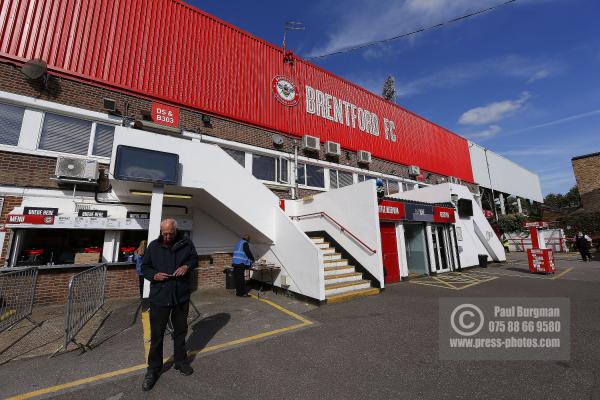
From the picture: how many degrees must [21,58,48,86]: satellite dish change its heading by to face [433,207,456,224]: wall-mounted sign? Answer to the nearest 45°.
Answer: approximately 90° to its left

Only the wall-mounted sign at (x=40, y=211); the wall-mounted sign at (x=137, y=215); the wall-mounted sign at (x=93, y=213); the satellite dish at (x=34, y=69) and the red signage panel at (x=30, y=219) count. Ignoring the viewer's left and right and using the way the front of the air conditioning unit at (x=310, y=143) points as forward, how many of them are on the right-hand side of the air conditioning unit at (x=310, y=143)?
5

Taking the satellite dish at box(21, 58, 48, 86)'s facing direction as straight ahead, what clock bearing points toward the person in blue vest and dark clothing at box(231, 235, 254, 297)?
The person in blue vest and dark clothing is roughly at 9 o'clock from the satellite dish.

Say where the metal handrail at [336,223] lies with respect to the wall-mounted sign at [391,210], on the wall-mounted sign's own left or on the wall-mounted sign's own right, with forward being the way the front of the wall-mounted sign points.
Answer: on the wall-mounted sign's own right

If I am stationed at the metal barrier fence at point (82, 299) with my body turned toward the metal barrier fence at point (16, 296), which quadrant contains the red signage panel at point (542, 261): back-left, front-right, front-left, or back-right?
back-right

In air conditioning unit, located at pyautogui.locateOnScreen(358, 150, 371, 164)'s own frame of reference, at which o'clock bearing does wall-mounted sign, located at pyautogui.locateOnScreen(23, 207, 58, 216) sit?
The wall-mounted sign is roughly at 3 o'clock from the air conditioning unit.

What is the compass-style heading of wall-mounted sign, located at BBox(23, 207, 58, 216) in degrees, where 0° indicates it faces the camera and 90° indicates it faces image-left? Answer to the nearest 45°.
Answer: approximately 0°

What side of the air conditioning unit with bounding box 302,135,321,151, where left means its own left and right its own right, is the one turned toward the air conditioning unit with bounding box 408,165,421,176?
left

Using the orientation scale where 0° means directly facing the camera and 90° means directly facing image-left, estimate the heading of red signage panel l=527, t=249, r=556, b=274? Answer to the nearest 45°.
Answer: approximately 0°
